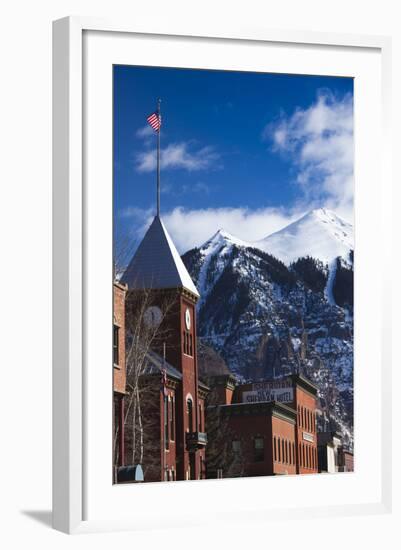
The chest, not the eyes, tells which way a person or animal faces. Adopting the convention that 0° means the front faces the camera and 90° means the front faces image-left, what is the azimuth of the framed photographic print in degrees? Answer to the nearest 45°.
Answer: approximately 315°
